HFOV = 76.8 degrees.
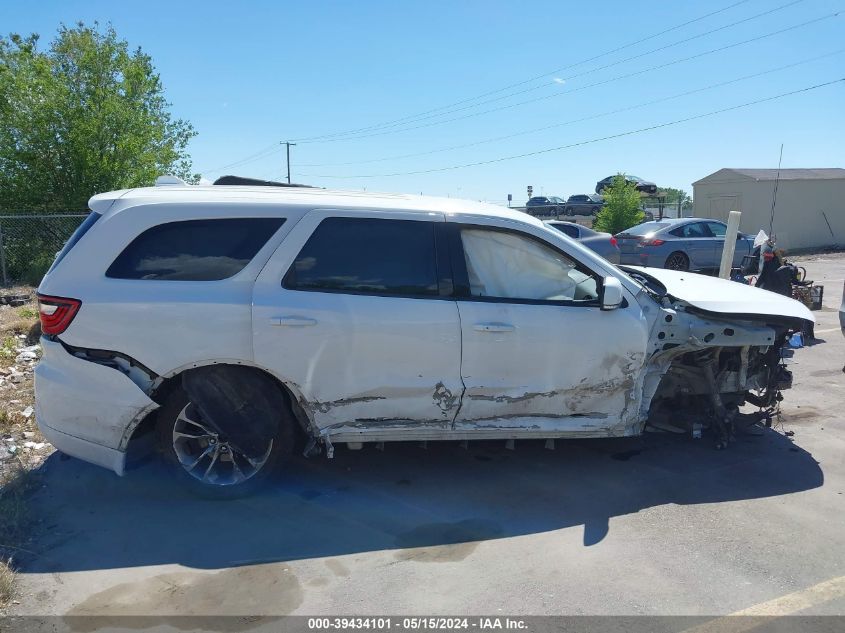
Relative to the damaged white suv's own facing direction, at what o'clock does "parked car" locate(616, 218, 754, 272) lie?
The parked car is roughly at 10 o'clock from the damaged white suv.

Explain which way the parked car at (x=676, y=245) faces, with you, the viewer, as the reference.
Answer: facing away from the viewer and to the right of the viewer

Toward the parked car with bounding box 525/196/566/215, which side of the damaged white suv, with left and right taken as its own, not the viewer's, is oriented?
left

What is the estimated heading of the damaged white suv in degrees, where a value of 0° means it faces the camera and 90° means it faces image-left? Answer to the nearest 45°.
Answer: approximately 270°

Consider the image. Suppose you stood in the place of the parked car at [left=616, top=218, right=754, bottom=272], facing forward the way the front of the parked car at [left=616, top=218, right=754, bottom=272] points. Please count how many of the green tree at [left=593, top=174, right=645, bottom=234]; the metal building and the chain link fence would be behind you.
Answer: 1

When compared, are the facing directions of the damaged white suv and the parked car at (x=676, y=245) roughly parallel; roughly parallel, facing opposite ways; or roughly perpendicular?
roughly parallel

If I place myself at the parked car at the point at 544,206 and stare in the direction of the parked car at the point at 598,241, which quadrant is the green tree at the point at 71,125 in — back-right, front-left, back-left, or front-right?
front-right

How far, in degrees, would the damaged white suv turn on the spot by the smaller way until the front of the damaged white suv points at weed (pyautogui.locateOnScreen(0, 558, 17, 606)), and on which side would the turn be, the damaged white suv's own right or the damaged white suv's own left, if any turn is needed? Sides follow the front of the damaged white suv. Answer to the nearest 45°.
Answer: approximately 135° to the damaged white suv's own right

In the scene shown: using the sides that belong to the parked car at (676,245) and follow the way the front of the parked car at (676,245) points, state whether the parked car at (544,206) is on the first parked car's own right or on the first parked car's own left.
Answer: on the first parked car's own left

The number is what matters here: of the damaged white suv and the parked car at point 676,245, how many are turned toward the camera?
0

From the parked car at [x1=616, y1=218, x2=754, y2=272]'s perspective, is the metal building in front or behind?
in front

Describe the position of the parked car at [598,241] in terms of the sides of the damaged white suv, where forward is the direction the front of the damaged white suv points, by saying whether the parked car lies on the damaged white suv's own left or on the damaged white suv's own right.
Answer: on the damaged white suv's own left
